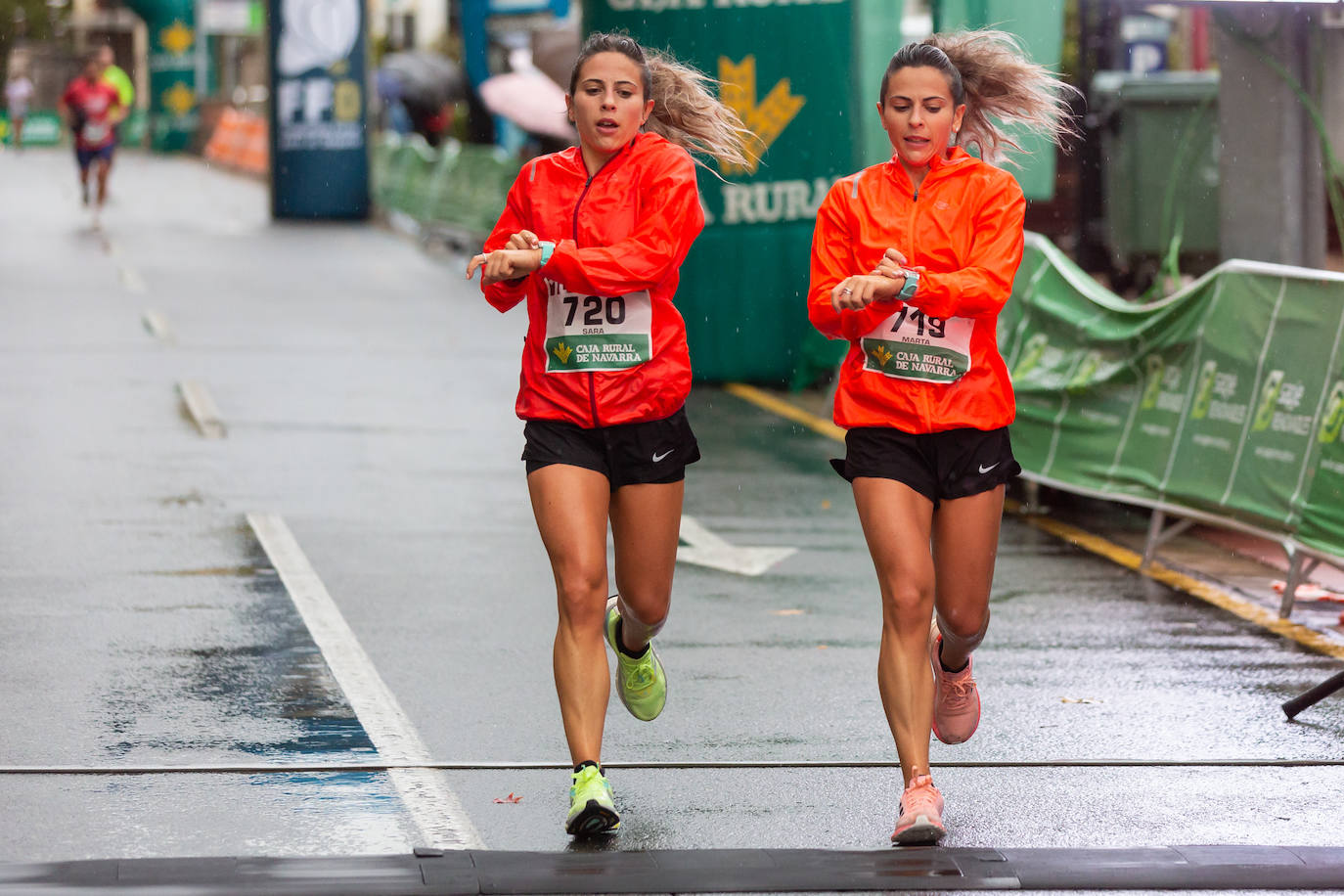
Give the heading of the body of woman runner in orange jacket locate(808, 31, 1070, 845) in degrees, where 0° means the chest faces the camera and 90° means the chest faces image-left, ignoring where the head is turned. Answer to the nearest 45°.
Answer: approximately 0°

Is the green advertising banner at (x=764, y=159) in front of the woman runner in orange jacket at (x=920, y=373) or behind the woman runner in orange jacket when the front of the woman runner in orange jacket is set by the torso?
behind

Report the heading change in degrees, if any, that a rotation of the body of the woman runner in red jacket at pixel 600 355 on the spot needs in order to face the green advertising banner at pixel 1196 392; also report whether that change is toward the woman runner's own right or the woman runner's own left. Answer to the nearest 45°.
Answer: approximately 135° to the woman runner's own left

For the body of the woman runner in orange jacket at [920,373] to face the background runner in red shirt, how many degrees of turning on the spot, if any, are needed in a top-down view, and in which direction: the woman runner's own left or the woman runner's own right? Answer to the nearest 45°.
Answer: approximately 135° to the woman runner's own right

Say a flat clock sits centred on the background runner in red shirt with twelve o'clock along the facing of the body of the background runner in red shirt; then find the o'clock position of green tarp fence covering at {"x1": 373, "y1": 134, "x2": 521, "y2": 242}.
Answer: The green tarp fence covering is roughly at 10 o'clock from the background runner in red shirt.

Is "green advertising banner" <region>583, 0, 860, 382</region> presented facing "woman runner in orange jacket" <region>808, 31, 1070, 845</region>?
yes

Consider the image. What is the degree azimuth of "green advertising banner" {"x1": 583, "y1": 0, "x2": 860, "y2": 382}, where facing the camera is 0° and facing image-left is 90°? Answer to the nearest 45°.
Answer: approximately 0°

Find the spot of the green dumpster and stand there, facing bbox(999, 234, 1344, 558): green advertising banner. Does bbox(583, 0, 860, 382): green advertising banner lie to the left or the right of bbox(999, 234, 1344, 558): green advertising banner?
right
